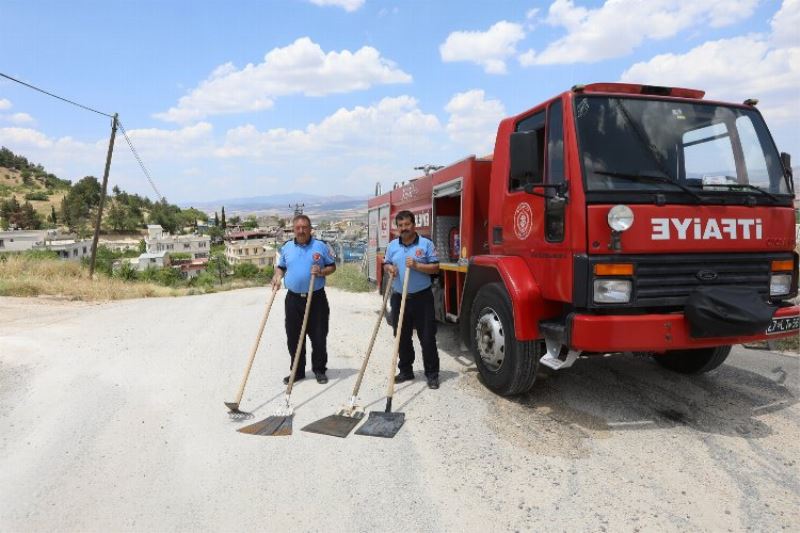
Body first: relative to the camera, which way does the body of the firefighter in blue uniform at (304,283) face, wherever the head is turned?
toward the camera

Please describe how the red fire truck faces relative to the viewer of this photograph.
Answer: facing the viewer and to the right of the viewer

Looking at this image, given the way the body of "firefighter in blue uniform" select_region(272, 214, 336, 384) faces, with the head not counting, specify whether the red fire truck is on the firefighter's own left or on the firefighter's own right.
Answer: on the firefighter's own left

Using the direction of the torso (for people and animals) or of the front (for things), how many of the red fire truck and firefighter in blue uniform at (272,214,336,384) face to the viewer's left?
0

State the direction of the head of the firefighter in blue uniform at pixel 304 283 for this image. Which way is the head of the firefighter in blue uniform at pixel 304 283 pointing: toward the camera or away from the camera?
toward the camera

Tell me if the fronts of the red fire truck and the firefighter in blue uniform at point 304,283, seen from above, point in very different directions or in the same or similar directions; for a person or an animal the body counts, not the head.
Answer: same or similar directions

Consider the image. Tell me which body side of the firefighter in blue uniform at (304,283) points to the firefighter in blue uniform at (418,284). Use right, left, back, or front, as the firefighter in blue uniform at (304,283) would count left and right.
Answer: left
